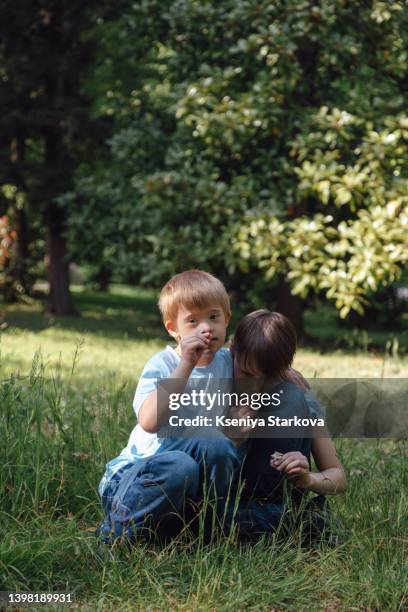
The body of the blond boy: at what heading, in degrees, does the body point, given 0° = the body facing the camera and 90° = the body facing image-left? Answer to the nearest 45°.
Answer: approximately 315°

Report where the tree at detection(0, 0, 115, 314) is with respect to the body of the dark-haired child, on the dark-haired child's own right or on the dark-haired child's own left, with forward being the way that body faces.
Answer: on the dark-haired child's own right

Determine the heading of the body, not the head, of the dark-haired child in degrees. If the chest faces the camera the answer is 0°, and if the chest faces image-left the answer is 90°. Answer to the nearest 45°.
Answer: approximately 45°
